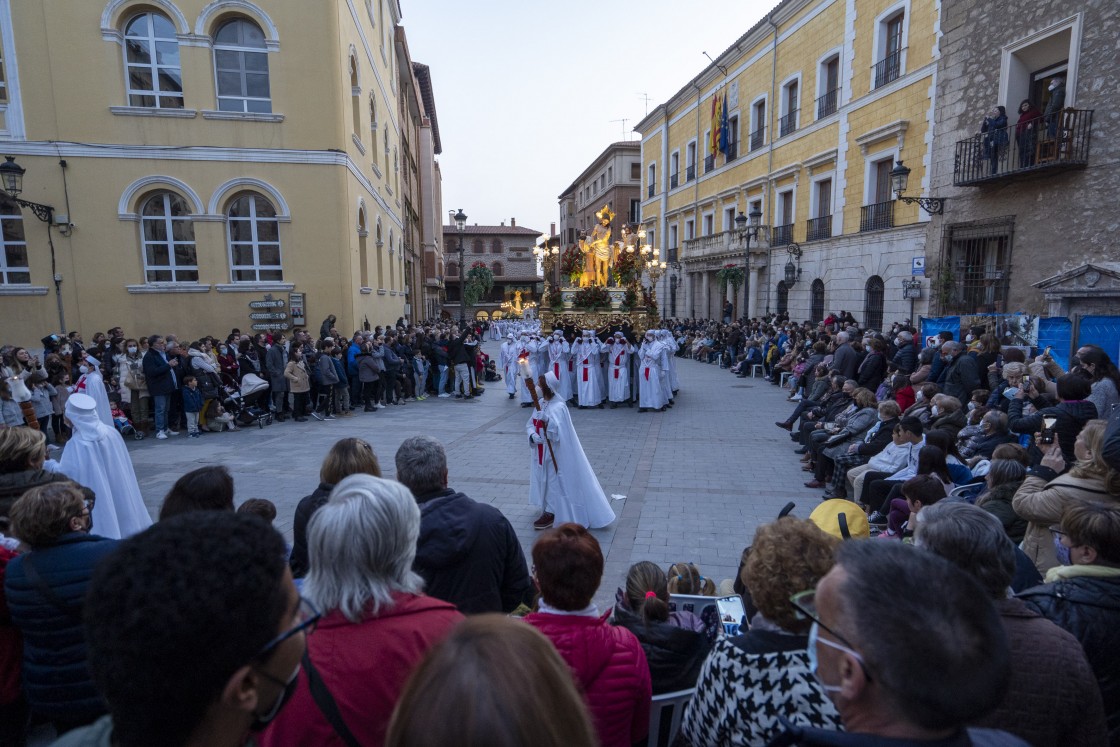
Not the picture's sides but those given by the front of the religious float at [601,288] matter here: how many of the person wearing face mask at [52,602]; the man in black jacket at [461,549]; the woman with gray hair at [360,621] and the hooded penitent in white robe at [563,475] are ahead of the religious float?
4

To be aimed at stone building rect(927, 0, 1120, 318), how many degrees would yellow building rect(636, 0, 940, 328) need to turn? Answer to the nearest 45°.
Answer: approximately 45° to its left

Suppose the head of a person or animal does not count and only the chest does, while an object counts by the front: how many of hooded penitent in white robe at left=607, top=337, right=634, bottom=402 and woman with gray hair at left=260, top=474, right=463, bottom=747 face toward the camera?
1

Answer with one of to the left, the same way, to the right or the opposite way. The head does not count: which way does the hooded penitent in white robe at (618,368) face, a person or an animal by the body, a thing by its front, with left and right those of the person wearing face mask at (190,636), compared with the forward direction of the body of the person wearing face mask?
the opposite way

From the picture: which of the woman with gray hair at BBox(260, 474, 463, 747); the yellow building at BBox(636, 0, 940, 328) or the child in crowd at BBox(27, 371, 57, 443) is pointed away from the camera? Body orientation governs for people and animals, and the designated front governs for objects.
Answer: the woman with gray hair

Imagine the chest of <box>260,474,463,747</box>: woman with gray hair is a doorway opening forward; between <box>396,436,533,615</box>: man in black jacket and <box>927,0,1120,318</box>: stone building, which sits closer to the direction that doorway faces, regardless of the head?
the man in black jacket

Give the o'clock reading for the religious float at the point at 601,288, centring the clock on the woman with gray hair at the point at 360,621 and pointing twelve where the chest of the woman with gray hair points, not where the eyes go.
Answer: The religious float is roughly at 1 o'clock from the woman with gray hair.

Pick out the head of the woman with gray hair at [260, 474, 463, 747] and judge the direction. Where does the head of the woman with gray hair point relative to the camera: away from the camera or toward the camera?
away from the camera

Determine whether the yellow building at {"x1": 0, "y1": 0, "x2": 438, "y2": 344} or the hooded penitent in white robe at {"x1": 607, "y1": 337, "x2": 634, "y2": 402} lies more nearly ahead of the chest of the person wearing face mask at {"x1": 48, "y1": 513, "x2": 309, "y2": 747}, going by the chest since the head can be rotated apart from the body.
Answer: the hooded penitent in white robe

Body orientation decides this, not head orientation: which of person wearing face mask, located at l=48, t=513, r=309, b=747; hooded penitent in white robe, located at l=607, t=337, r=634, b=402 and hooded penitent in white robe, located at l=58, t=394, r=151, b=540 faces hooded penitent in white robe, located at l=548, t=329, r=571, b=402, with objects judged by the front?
the person wearing face mask

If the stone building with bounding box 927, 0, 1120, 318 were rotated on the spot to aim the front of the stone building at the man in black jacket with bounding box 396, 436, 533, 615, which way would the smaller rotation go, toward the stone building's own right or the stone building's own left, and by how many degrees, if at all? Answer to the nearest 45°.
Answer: approximately 45° to the stone building's own left

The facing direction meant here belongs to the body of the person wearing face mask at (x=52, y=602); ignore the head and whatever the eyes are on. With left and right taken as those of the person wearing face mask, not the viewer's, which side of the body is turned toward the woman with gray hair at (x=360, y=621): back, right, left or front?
right
